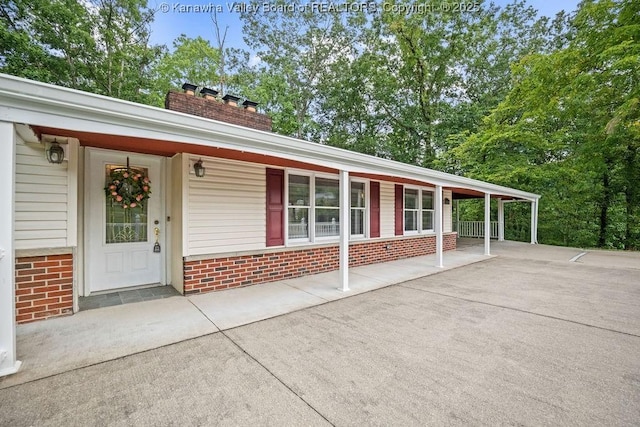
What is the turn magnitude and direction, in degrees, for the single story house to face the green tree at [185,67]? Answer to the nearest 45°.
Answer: approximately 135° to its left

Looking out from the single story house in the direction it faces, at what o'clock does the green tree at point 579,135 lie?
The green tree is roughly at 10 o'clock from the single story house.

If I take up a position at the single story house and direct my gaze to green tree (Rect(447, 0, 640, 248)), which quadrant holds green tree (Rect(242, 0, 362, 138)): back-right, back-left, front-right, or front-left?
front-left

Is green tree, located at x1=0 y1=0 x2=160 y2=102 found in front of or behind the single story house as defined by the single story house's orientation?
behind

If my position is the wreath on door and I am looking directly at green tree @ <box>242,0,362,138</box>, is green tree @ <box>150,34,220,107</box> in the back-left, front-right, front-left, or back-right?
front-left

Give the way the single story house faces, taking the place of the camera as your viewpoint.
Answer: facing the viewer and to the right of the viewer

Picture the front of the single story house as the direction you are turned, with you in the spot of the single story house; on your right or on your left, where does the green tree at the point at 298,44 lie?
on your left

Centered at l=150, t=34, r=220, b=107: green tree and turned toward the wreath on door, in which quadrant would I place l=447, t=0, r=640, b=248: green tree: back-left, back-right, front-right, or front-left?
front-left
